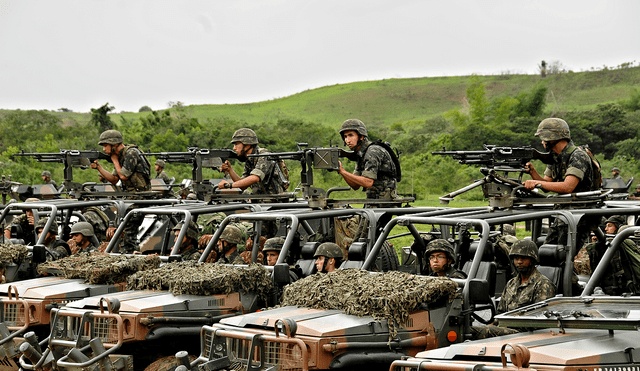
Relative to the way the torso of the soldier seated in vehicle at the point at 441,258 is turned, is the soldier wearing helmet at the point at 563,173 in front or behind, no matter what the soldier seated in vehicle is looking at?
behind

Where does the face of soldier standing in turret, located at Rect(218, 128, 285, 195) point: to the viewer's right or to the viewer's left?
to the viewer's left

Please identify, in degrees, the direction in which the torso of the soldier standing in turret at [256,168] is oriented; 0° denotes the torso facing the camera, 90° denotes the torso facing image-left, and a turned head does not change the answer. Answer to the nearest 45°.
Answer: approximately 90°

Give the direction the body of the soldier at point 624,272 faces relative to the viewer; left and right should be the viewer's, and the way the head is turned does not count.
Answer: facing the viewer and to the left of the viewer

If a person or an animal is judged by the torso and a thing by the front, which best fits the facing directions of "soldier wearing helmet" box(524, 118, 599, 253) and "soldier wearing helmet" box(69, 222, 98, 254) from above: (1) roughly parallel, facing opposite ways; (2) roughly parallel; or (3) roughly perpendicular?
roughly perpendicular

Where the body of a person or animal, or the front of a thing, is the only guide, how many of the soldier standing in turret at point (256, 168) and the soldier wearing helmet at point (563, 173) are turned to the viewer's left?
2

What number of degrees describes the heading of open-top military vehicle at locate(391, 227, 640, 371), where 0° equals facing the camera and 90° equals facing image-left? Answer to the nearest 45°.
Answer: approximately 45°

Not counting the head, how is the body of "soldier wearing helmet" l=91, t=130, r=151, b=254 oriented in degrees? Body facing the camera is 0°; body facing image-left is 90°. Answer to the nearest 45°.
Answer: approximately 90°

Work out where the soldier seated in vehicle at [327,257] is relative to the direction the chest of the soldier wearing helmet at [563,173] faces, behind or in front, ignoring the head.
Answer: in front

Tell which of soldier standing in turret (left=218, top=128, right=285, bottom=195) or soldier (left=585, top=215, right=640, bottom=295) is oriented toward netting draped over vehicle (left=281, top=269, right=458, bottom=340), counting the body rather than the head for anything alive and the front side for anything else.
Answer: the soldier

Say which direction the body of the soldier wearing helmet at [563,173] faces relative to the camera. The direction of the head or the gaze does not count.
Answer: to the viewer's left

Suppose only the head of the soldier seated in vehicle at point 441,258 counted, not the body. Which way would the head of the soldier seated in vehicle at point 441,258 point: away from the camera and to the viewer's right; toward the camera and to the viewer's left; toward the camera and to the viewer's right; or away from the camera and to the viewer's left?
toward the camera and to the viewer's left

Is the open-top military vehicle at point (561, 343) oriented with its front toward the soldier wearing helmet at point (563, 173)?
no

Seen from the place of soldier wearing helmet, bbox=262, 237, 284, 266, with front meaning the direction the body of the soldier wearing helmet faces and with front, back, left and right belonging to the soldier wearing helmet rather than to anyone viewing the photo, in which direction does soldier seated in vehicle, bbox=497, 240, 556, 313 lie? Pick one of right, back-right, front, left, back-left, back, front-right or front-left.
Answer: left
